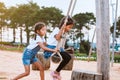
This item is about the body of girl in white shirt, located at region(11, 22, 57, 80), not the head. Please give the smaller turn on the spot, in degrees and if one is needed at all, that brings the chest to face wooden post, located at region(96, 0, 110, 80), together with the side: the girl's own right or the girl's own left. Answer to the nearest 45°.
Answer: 0° — they already face it

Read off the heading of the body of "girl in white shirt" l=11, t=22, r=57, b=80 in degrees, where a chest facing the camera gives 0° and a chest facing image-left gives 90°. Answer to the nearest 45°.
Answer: approximately 270°
